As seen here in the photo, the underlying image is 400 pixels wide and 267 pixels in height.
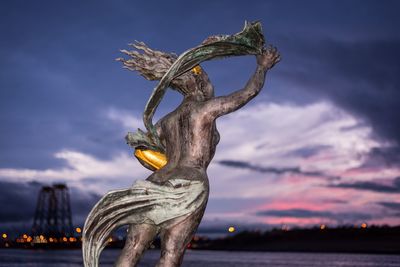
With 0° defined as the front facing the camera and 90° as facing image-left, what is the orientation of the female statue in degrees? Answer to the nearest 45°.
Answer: approximately 225°
